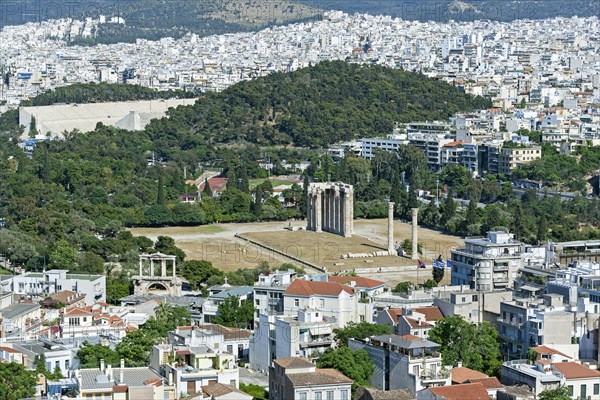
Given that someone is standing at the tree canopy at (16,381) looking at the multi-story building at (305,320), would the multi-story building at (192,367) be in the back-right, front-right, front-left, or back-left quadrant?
front-right

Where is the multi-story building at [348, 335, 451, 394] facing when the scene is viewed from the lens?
facing the viewer and to the right of the viewer

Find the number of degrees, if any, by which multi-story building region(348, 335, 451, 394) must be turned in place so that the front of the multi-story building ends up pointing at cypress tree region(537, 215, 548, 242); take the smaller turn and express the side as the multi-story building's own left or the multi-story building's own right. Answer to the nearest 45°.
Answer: approximately 135° to the multi-story building's own left

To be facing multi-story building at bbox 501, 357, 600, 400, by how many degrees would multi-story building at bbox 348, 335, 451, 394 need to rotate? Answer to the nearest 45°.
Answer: approximately 45° to its left

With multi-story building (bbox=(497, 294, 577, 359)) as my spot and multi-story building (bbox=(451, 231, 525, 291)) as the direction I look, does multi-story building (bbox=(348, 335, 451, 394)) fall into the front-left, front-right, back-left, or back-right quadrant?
back-left

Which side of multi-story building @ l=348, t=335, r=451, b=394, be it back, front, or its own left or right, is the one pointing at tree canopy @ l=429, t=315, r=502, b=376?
left

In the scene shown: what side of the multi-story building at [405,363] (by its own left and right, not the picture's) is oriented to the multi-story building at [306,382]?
right

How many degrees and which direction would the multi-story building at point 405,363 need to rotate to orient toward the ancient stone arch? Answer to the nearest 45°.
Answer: approximately 180°

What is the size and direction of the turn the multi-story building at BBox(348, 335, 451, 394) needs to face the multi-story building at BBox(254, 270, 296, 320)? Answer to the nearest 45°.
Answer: approximately 180°

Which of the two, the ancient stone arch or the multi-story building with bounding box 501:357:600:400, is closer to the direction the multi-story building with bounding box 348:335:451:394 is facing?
the multi-story building

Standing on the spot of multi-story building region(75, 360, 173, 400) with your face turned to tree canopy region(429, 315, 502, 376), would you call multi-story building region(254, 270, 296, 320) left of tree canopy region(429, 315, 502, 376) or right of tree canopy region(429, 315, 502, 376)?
left

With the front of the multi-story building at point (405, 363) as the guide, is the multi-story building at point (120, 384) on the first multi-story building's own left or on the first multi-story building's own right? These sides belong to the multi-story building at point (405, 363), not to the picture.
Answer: on the first multi-story building's own right
